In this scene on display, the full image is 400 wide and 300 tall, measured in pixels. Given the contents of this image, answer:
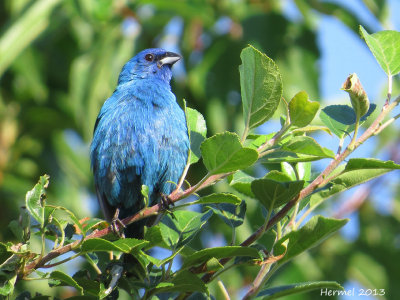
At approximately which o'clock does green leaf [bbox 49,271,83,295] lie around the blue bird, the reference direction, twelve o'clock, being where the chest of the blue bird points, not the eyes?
The green leaf is roughly at 2 o'clock from the blue bird.

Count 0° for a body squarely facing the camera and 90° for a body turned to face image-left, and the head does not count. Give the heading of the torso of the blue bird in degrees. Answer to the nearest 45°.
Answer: approximately 315°

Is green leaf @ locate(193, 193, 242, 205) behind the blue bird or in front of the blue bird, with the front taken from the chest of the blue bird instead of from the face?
in front

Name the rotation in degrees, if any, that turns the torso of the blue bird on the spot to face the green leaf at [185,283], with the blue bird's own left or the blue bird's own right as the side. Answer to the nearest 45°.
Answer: approximately 45° to the blue bird's own right

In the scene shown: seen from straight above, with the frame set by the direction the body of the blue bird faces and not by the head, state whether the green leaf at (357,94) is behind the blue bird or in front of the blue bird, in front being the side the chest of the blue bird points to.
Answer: in front

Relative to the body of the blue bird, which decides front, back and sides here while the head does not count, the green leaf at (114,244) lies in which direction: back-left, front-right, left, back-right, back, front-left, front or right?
front-right

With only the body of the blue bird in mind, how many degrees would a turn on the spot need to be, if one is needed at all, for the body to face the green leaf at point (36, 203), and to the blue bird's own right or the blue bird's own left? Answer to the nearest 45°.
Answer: approximately 45° to the blue bird's own right
